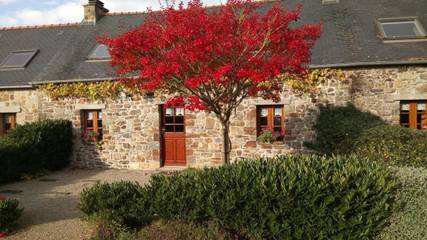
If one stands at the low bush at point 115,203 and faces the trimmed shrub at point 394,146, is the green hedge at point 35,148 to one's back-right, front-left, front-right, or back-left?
back-left

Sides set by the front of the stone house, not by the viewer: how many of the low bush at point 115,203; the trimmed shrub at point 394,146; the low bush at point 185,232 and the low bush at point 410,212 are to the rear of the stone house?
0

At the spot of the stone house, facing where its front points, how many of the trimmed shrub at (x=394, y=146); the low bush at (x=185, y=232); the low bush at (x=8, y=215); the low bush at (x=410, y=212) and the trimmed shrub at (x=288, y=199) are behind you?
0

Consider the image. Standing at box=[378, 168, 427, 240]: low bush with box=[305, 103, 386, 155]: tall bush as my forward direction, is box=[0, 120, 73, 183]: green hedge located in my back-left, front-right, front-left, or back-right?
front-left

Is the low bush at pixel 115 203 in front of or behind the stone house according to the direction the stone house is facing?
in front

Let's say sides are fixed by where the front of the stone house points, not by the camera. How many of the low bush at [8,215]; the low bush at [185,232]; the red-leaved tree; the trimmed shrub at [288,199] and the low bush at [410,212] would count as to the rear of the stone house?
0

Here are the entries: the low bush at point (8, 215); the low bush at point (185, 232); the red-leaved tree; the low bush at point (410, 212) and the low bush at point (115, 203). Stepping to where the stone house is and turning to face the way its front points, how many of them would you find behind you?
0

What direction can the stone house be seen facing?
toward the camera

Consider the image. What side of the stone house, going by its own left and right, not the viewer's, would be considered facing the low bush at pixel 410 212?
front

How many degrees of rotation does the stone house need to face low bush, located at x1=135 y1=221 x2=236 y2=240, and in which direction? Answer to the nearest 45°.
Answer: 0° — it already faces it

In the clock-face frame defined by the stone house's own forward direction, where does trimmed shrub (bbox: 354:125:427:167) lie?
The trimmed shrub is roughly at 11 o'clock from the stone house.

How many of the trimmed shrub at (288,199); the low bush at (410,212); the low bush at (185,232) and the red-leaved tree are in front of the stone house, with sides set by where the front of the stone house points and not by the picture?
4

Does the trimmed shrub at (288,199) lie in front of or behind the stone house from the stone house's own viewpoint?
in front
